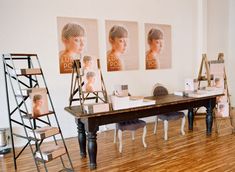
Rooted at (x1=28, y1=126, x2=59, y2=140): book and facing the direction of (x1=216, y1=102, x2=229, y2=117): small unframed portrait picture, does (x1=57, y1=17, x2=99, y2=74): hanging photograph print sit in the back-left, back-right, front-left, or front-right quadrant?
front-left

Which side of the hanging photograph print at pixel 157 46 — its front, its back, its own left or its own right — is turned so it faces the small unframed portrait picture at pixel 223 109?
front

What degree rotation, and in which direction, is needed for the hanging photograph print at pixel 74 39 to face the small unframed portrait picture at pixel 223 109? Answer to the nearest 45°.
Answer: approximately 45° to its left

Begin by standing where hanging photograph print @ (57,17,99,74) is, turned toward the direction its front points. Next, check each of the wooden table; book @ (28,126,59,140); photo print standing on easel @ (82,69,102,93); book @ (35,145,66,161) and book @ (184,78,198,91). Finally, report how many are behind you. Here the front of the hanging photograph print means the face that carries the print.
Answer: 0

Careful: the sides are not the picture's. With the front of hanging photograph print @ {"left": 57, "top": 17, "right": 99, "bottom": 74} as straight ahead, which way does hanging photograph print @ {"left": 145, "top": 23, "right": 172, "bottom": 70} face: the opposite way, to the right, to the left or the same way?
the same way

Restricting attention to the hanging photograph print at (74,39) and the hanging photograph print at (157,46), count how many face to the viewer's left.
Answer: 0

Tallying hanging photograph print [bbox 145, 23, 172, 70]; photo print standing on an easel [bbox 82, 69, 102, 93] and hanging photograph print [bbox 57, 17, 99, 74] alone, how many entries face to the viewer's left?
0

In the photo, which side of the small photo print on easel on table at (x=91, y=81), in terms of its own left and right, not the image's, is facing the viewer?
front

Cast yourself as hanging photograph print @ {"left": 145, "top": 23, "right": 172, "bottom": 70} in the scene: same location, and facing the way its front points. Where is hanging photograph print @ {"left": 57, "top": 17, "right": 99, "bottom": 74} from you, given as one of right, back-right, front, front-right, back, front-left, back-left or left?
right

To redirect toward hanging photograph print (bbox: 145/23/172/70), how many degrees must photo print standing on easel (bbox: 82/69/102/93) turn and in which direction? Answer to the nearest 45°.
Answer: approximately 135° to its left

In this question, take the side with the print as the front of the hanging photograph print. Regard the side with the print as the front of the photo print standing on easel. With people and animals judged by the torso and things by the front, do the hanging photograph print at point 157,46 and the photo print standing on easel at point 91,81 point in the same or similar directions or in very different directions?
same or similar directions

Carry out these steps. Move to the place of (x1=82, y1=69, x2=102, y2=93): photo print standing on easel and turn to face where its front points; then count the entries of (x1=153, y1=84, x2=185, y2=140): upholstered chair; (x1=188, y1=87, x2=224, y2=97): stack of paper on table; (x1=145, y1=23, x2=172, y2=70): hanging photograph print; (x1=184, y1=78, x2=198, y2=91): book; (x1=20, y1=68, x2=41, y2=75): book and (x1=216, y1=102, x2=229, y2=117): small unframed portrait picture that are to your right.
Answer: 1

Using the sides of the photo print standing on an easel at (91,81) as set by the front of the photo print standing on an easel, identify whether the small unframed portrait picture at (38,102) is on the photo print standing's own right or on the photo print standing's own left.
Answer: on the photo print standing's own right

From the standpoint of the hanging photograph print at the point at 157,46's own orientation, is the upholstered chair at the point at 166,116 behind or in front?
in front

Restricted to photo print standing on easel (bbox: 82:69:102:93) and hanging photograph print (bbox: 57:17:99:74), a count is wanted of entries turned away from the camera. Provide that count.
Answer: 0

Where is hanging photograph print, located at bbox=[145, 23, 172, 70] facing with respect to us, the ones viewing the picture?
facing the viewer and to the right of the viewer

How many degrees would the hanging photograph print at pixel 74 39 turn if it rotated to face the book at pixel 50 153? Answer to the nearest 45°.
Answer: approximately 45° to its right

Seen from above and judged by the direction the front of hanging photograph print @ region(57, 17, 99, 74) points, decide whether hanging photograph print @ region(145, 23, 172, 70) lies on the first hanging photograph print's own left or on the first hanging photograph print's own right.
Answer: on the first hanging photograph print's own left
